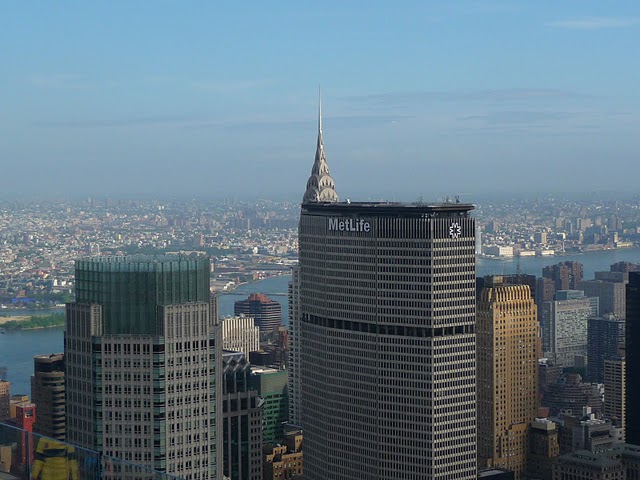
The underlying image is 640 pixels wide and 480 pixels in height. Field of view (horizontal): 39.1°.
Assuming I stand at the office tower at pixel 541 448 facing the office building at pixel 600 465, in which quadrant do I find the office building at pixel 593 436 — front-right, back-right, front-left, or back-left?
front-left

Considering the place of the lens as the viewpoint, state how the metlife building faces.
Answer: facing the viewer and to the left of the viewer

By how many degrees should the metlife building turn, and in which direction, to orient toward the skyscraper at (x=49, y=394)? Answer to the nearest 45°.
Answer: approximately 45° to its right

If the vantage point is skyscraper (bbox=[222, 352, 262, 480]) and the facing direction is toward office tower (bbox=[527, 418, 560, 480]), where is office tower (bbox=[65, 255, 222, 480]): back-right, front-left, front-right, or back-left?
back-right

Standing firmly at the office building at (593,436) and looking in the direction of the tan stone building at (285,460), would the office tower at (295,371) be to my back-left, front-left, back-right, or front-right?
front-right

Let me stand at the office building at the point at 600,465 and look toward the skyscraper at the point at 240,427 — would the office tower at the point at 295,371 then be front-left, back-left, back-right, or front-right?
front-right

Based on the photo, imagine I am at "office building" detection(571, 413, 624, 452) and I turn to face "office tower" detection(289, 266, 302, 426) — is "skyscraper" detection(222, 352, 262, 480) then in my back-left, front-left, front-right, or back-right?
front-left

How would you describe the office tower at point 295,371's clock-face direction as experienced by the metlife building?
The office tower is roughly at 4 o'clock from the metlife building.

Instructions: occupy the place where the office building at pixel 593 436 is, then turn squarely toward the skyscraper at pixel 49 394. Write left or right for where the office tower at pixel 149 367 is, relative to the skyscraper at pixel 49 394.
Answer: left

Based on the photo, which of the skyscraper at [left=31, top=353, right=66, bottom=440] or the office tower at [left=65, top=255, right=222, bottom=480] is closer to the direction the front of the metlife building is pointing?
the office tower

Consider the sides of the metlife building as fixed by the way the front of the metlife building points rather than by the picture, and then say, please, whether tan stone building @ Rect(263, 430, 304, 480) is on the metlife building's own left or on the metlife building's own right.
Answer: on the metlife building's own right
